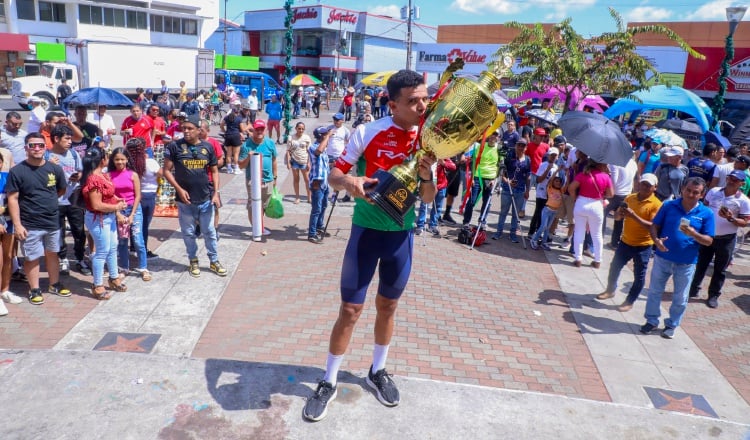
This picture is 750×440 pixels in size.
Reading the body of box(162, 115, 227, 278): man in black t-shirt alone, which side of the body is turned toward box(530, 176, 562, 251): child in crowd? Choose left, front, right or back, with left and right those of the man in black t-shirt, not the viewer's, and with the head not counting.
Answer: left

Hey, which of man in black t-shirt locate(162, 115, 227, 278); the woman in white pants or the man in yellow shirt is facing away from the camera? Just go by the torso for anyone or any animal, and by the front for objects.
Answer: the woman in white pants

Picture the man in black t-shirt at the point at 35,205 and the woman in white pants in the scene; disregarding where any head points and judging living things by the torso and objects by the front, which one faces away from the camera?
the woman in white pants

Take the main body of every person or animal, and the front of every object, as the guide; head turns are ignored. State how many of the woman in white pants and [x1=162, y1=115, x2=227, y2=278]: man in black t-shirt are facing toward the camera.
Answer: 1

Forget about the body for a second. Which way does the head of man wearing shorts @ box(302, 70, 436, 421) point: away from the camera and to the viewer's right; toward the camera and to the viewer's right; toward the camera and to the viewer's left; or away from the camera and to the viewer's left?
toward the camera and to the viewer's right

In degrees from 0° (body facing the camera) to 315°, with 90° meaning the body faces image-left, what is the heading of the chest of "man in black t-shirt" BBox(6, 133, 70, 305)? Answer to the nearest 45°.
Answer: approximately 0°

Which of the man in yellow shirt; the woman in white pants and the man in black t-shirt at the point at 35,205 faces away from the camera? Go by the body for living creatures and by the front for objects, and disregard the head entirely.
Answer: the woman in white pants

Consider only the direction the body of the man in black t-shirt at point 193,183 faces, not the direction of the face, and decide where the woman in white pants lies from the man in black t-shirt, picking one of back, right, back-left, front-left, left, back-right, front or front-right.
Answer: left

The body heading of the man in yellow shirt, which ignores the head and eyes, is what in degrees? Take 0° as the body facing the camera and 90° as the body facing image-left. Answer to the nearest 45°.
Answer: approximately 45°

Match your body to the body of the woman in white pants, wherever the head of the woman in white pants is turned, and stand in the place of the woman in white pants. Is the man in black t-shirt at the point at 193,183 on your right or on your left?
on your left

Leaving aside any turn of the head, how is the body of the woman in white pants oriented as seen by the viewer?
away from the camera

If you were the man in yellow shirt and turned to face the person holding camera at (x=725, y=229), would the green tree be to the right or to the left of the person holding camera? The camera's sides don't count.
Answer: left

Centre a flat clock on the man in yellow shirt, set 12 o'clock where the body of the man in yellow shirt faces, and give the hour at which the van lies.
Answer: The van is roughly at 3 o'clock from the man in yellow shirt.

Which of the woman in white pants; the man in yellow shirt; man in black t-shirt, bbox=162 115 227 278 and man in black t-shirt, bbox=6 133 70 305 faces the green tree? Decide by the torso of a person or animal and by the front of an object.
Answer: the woman in white pants

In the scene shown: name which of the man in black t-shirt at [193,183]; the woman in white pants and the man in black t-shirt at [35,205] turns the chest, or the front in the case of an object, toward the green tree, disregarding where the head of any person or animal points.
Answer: the woman in white pants
